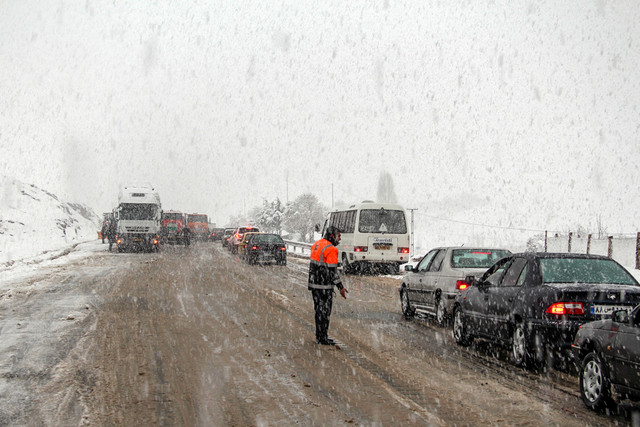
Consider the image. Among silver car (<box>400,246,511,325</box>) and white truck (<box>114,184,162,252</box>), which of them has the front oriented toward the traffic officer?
the white truck

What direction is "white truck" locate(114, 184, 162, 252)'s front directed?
toward the camera

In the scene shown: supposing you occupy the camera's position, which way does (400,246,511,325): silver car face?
facing away from the viewer and to the left of the viewer

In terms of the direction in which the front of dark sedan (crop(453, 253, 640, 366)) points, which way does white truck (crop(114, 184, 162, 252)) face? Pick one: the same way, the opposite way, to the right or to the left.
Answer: the opposite way

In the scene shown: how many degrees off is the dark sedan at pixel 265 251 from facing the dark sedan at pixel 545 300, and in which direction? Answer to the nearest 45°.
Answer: approximately 180°

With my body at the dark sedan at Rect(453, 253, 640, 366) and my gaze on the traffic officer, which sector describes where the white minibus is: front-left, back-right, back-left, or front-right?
front-right

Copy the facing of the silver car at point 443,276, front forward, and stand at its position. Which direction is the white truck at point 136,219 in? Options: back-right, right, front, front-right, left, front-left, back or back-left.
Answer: front

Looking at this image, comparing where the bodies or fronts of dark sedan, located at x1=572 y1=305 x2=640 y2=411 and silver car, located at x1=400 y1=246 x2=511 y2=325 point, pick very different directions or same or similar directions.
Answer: same or similar directions

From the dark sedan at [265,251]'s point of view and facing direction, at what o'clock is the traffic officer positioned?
The traffic officer is roughly at 6 o'clock from the dark sedan.

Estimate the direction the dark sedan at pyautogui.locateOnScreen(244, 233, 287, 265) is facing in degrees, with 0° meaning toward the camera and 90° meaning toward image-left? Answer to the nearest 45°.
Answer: approximately 180°

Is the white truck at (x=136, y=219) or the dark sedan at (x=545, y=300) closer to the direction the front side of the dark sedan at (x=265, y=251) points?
the white truck

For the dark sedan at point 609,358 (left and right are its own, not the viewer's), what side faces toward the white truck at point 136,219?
front

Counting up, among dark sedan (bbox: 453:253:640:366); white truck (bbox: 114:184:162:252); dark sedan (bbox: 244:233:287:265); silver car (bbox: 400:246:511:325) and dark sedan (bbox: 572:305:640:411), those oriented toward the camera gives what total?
1

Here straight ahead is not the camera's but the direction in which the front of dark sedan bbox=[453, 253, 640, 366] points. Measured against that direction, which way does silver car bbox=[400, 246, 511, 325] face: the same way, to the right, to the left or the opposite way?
the same way

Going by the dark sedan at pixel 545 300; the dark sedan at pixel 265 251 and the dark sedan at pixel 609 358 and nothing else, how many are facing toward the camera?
0

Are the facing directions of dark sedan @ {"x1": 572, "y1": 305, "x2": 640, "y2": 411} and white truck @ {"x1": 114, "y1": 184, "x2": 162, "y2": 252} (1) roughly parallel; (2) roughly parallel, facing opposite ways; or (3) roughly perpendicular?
roughly parallel, facing opposite ways

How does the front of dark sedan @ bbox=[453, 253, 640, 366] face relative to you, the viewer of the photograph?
facing away from the viewer and to the left of the viewer

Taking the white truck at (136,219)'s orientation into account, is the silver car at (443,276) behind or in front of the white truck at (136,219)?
in front

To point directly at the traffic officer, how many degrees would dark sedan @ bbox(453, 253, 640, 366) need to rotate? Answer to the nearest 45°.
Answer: approximately 45° to its left
